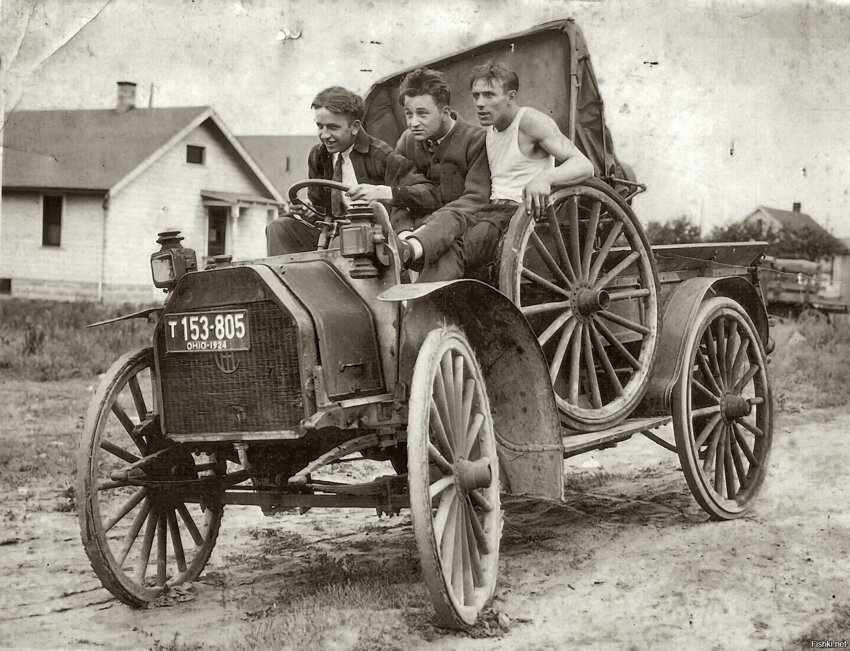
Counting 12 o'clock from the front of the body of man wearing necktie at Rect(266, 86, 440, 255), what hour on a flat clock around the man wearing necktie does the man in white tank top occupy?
The man in white tank top is roughly at 8 o'clock from the man wearing necktie.

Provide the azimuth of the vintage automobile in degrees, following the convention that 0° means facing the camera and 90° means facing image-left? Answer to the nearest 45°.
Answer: approximately 45°

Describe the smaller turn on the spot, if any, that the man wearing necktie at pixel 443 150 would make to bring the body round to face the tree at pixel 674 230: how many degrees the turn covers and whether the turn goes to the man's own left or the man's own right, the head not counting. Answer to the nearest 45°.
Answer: approximately 135° to the man's own right

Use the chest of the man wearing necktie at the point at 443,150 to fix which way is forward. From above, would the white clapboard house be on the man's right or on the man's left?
on the man's right

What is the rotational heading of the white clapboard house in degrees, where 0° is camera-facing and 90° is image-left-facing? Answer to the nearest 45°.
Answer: approximately 315°

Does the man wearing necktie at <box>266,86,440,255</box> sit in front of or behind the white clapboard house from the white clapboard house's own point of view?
in front

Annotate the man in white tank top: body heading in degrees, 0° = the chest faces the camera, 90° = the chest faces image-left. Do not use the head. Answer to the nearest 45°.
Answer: approximately 45°

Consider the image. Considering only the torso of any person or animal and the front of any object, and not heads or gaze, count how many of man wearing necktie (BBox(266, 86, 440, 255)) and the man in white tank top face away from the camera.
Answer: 0

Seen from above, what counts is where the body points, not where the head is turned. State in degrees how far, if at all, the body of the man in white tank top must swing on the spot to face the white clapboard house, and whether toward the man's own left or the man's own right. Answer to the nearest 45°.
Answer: approximately 90° to the man's own right

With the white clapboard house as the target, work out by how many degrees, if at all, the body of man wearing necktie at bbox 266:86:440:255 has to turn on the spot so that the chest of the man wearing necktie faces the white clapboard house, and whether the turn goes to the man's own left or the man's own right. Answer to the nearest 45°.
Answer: approximately 135° to the man's own right

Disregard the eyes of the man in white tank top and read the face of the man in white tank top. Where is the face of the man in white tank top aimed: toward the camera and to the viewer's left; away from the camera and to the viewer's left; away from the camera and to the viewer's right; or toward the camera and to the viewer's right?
toward the camera and to the viewer's left

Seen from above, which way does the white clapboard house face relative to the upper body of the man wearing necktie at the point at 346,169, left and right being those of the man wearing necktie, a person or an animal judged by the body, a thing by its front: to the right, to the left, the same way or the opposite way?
to the left

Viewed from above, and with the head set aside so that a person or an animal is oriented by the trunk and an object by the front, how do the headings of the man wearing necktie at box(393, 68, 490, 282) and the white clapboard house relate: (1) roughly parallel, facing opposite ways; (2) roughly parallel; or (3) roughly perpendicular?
roughly perpendicular
